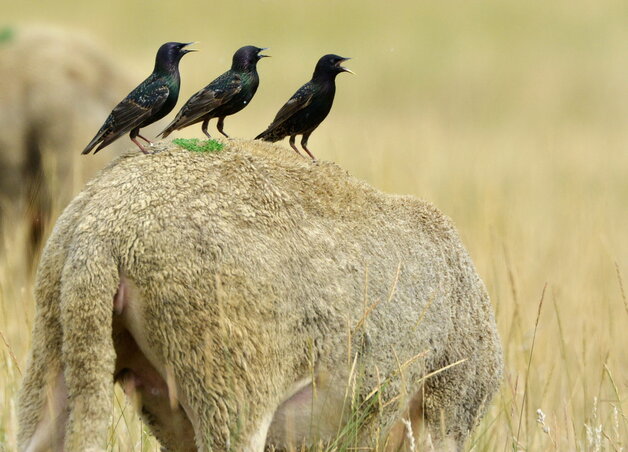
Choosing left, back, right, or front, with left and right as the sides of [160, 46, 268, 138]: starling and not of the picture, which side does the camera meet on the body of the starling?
right

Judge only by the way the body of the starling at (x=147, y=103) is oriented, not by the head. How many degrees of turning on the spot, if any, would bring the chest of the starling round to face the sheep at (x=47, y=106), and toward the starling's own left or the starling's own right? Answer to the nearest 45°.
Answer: approximately 90° to the starling's own left

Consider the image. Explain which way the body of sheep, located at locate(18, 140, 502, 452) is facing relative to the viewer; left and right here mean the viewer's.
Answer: facing away from the viewer and to the right of the viewer

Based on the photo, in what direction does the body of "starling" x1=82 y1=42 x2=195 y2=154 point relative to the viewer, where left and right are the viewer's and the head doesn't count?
facing to the right of the viewer

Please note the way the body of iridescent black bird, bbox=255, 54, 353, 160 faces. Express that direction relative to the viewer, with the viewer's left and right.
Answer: facing to the right of the viewer
